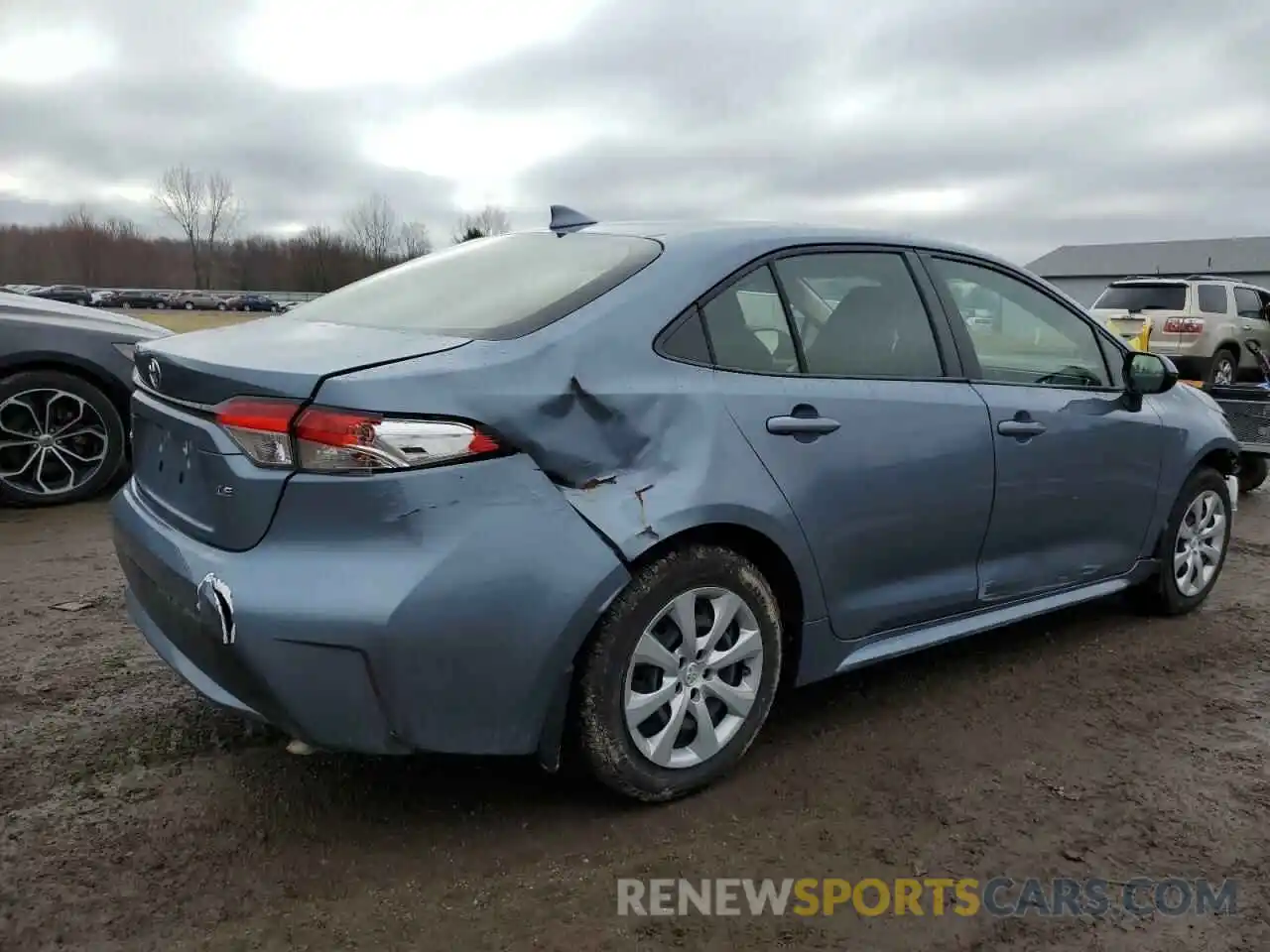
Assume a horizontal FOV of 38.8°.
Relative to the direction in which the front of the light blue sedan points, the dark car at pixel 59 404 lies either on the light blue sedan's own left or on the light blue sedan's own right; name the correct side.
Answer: on the light blue sedan's own left

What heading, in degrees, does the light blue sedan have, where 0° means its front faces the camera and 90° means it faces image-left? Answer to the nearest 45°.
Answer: approximately 225°

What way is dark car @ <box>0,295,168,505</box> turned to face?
to the viewer's right
